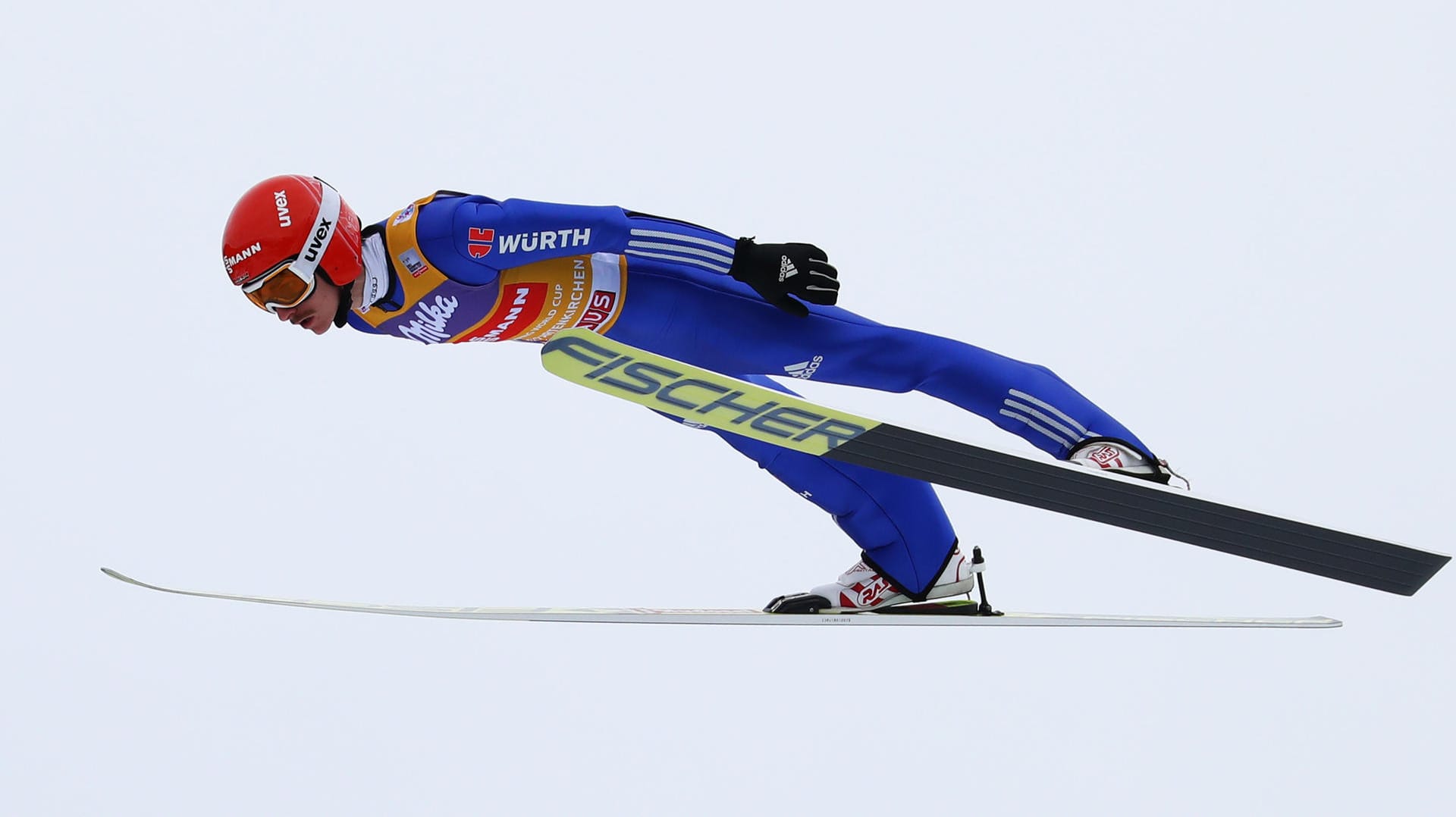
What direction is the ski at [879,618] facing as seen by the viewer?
to the viewer's left

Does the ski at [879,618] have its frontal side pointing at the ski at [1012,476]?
no
